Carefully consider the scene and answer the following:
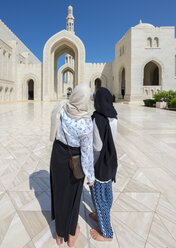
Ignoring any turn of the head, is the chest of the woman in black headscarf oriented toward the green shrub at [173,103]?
no

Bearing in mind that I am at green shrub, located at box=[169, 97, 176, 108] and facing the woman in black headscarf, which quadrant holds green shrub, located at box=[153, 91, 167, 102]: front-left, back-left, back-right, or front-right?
back-right

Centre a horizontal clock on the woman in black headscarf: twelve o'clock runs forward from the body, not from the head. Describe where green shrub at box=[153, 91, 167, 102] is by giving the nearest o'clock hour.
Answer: The green shrub is roughly at 2 o'clock from the woman in black headscarf.

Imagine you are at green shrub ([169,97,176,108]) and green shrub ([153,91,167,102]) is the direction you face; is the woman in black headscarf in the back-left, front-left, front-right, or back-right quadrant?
back-left

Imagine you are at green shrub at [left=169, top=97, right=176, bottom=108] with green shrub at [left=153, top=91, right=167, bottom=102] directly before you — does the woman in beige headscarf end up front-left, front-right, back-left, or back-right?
back-left

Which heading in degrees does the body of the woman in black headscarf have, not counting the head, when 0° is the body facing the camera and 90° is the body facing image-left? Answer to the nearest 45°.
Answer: approximately 135°

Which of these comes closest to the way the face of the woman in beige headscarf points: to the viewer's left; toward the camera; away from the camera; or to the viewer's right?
away from the camera

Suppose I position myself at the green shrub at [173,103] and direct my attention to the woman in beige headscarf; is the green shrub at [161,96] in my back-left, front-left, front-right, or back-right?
back-right

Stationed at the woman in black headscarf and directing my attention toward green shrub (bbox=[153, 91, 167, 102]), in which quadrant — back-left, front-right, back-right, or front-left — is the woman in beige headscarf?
back-left

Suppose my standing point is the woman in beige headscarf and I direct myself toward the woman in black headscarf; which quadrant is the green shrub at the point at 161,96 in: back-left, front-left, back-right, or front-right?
front-left
